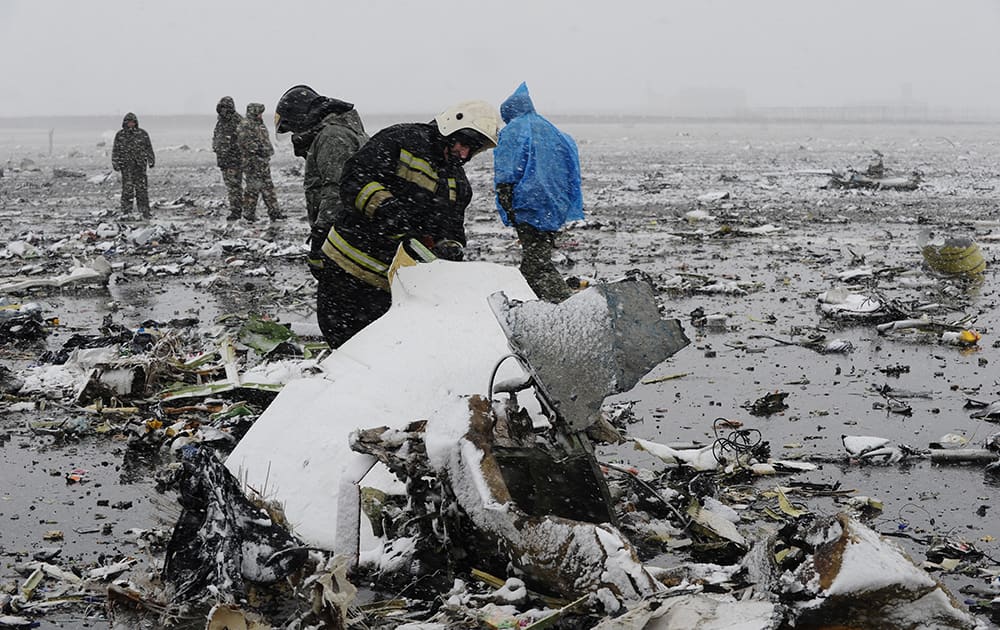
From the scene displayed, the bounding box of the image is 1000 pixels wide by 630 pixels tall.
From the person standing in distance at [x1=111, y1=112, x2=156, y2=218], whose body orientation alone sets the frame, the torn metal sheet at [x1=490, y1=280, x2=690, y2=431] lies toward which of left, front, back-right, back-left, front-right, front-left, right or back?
front

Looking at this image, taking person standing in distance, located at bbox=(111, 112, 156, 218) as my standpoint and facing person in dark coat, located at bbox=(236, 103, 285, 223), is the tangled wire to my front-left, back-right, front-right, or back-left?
front-right

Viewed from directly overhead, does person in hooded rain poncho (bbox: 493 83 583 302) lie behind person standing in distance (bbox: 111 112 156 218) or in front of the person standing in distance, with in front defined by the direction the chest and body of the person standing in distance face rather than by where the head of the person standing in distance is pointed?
in front

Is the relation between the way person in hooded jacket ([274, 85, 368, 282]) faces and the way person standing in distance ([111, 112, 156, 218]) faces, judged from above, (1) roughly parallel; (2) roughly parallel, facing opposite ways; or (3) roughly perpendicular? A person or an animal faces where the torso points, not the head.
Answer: roughly perpendicular

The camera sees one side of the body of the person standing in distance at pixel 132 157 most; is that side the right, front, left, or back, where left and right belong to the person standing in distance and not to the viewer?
front

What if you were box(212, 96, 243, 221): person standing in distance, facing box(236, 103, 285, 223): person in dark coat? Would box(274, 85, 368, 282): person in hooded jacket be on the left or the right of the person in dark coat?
right

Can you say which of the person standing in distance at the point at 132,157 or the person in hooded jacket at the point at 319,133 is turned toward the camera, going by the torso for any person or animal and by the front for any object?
the person standing in distance

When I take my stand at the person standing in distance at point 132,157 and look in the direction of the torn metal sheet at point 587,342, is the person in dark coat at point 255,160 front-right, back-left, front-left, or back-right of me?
front-left

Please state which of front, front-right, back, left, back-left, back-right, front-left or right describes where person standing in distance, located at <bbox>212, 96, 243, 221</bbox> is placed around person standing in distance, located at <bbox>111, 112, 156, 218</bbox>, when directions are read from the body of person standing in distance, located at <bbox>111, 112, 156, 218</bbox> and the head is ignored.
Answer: front-left

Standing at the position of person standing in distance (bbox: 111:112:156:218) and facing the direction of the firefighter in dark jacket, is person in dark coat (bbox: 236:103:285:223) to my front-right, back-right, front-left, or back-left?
front-left
